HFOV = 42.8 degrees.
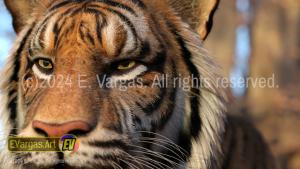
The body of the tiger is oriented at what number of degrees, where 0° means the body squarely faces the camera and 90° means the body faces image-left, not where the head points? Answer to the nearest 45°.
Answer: approximately 45°
